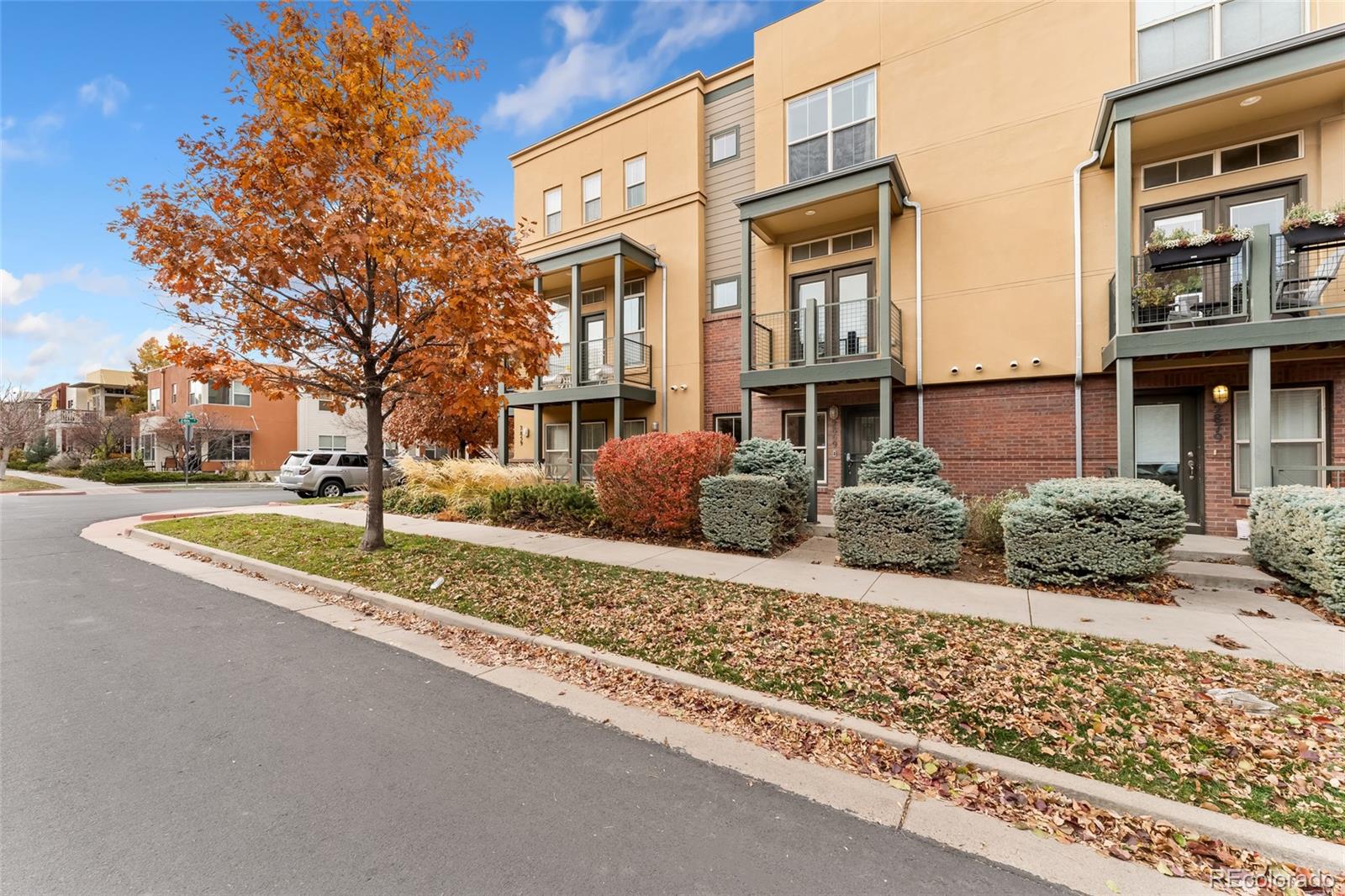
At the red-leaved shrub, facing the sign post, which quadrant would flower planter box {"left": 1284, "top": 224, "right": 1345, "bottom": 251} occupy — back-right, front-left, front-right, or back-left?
back-right

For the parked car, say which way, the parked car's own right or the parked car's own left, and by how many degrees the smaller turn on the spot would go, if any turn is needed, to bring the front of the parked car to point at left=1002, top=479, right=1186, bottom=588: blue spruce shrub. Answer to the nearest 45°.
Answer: approximately 135° to the parked car's own right
